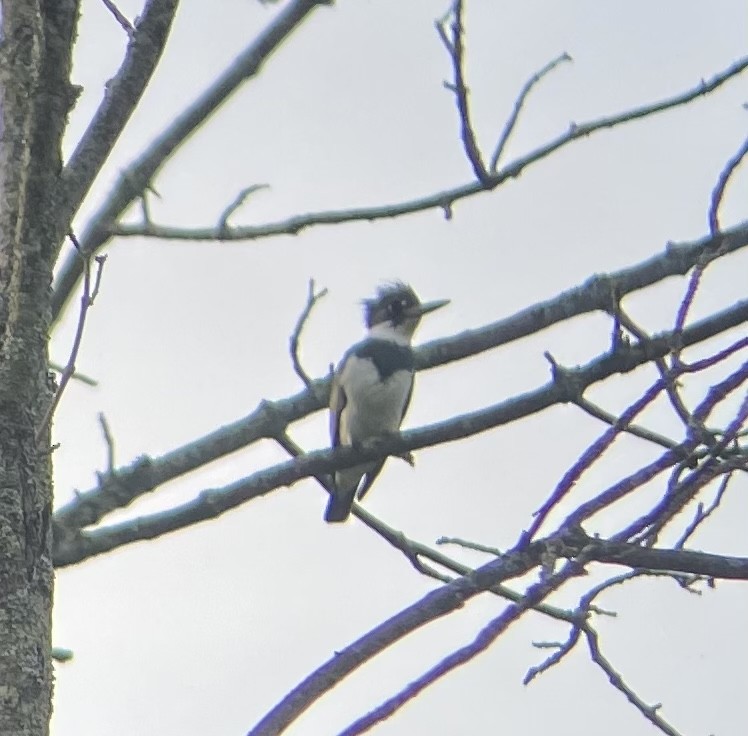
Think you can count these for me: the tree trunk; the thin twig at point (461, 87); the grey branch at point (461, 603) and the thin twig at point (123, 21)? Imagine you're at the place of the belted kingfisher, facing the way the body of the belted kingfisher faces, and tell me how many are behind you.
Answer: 0

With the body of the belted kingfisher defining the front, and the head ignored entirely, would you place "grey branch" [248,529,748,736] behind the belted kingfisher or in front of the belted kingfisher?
in front

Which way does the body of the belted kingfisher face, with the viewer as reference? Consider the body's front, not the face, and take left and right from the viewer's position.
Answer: facing the viewer and to the right of the viewer

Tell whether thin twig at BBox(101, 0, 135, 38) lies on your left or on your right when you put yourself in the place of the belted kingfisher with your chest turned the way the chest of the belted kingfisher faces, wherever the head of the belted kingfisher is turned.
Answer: on your right

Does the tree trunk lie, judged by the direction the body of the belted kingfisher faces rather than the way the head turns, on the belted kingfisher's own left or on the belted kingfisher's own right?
on the belted kingfisher's own right

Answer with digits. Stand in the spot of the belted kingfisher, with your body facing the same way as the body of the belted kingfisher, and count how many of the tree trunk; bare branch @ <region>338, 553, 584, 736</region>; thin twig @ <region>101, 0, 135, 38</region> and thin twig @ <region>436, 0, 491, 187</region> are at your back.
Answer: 0

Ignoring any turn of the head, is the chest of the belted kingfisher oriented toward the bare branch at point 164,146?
no
